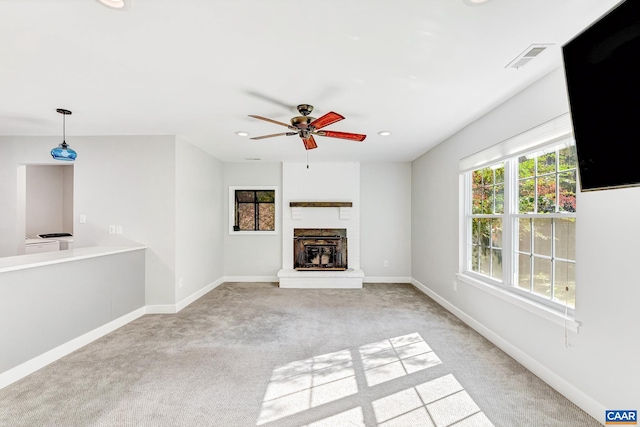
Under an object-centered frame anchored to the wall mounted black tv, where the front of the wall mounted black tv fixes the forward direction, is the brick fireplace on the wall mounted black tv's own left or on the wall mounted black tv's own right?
on the wall mounted black tv's own right

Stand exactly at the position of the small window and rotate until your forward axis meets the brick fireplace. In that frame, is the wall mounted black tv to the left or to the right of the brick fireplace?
right

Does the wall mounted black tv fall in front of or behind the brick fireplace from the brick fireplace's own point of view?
in front

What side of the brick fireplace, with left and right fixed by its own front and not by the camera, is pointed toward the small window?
right

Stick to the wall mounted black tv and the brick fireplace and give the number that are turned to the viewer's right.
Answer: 0

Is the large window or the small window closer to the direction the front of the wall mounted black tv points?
the small window

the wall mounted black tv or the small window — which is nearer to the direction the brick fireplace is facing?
the wall mounted black tv

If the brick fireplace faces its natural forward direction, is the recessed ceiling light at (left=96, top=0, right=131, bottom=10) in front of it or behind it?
in front

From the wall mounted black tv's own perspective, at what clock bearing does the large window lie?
The large window is roughly at 4 o'clock from the wall mounted black tv.

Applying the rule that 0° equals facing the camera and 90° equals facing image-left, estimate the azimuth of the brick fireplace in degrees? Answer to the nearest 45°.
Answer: approximately 0°

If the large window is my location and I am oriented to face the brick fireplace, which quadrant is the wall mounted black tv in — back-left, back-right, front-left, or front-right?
back-left

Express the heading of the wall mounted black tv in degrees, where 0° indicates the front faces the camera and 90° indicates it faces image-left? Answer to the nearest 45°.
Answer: approximately 45°

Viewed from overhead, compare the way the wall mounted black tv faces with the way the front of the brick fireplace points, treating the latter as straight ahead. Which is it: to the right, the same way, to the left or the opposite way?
to the right

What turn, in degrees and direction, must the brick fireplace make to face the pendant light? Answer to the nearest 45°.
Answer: approximately 45° to its right
